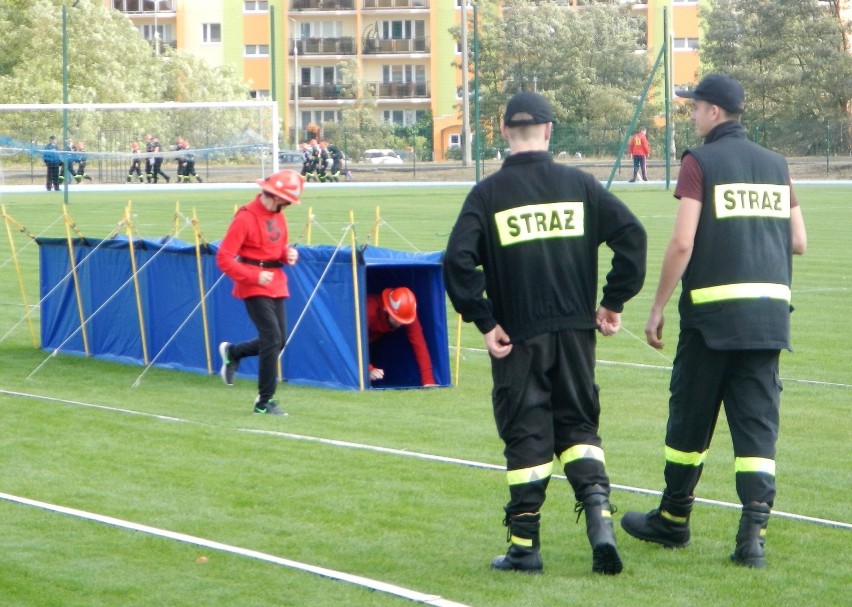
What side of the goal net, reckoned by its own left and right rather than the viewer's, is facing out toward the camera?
front

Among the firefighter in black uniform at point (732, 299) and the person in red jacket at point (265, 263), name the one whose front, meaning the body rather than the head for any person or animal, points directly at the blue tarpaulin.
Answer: the firefighter in black uniform

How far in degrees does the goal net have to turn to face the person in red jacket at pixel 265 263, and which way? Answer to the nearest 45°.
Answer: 0° — it already faces them

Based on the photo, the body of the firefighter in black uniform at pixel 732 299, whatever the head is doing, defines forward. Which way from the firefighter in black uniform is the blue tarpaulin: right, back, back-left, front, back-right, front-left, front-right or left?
front

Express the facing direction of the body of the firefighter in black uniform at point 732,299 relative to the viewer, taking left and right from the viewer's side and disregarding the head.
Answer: facing away from the viewer and to the left of the viewer

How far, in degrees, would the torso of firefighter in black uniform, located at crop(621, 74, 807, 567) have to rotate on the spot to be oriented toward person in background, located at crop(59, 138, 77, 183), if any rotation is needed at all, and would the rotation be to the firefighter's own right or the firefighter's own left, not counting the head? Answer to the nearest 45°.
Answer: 0° — they already face them

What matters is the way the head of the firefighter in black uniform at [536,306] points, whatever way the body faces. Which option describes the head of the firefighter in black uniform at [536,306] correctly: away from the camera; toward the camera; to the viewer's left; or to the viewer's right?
away from the camera

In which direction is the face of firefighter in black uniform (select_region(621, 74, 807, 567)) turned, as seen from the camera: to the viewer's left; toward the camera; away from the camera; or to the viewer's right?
to the viewer's left

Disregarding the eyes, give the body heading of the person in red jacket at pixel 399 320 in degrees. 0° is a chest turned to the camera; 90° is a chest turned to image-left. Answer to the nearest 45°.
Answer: approximately 315°

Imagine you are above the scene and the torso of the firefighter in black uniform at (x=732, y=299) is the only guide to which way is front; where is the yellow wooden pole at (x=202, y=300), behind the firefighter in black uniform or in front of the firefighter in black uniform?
in front

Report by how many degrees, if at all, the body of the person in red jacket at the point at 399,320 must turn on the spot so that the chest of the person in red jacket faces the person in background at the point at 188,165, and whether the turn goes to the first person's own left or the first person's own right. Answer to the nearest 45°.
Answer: approximately 135° to the first person's own left

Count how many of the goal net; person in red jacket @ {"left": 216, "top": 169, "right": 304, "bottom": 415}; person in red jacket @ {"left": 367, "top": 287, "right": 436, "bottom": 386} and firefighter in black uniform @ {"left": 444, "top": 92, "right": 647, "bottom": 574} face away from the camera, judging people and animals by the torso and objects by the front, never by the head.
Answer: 1
